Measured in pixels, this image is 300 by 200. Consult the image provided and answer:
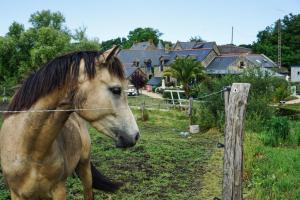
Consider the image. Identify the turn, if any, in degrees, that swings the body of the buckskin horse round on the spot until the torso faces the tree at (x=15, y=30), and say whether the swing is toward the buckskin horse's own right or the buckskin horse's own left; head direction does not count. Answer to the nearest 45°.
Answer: approximately 135° to the buckskin horse's own right

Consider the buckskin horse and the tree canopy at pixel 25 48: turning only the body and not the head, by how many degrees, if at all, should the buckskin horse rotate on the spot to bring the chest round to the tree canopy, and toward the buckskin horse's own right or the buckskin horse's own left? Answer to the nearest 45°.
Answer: approximately 135° to the buckskin horse's own right

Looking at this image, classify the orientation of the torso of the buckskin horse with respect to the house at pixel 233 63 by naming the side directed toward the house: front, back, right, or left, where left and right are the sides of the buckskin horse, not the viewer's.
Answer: back

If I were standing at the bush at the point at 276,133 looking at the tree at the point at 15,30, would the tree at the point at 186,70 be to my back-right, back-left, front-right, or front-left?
front-right

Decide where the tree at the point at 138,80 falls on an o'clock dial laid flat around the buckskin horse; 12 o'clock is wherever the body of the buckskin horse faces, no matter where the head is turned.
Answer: The tree is roughly at 5 o'clock from the buckskin horse.

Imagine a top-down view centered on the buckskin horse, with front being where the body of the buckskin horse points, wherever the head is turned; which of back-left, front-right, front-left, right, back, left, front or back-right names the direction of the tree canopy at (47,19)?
back-right

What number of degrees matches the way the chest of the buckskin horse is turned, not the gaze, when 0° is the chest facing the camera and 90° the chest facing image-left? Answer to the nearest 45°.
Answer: approximately 45°

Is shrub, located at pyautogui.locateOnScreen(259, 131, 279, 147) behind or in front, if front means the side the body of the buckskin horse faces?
behind

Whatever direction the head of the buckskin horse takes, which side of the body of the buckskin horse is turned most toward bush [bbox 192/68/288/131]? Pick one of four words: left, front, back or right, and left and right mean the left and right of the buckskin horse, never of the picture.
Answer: back

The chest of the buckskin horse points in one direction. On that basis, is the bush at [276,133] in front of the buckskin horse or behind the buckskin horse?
behind

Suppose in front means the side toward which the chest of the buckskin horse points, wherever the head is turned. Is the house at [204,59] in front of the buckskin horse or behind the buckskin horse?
behind

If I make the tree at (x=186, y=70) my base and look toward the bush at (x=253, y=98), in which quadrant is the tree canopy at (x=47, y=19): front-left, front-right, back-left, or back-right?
back-right
